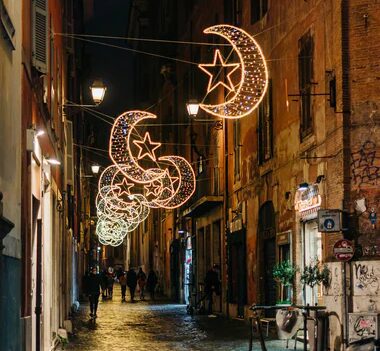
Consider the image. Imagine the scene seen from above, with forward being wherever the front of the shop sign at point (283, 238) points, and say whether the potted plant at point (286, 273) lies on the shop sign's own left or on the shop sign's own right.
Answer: on the shop sign's own left

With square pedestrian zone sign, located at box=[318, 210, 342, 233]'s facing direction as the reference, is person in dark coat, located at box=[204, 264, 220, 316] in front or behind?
behind

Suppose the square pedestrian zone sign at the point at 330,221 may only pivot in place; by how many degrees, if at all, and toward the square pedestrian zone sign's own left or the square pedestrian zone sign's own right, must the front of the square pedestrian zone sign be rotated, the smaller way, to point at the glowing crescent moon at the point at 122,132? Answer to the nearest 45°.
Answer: approximately 135° to the square pedestrian zone sign's own right

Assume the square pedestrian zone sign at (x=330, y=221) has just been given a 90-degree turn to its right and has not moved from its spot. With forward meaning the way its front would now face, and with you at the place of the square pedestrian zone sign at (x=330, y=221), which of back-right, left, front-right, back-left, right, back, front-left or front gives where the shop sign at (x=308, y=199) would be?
right

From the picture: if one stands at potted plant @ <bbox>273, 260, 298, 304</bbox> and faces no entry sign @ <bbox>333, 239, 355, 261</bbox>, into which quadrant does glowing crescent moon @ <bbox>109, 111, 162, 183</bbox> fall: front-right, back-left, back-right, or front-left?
back-right
